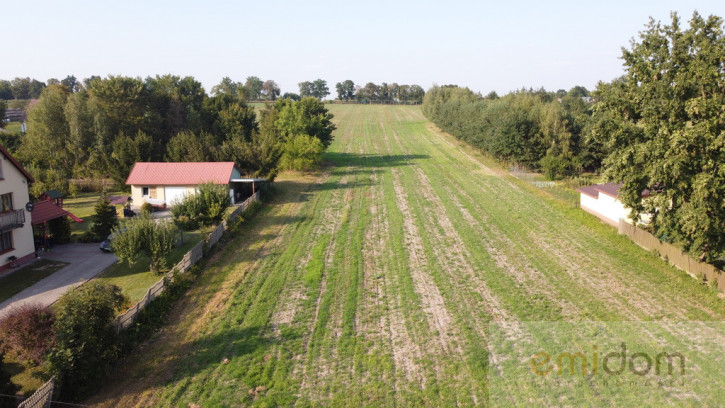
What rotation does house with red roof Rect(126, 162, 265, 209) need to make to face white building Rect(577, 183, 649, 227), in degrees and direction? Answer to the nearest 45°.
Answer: approximately 45° to its left

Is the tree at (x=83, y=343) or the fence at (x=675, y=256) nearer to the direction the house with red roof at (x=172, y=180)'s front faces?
the tree

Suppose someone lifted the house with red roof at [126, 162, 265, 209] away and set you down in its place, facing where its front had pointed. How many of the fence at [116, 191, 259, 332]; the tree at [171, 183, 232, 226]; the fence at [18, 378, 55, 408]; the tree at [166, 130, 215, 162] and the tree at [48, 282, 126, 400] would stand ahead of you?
4

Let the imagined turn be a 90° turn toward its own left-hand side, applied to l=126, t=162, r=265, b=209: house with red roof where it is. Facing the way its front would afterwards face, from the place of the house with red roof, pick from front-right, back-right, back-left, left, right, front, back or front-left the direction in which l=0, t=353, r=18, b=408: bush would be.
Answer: right

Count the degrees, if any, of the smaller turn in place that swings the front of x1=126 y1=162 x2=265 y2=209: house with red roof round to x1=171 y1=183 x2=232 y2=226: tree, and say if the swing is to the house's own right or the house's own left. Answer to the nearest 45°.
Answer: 0° — it already faces it

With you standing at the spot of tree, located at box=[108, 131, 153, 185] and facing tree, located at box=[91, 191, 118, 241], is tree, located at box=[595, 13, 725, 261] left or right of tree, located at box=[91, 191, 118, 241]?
left

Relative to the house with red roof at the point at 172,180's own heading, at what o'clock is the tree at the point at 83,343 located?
The tree is roughly at 12 o'clock from the house with red roof.

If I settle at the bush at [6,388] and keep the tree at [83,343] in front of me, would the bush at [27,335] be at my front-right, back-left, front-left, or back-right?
front-left

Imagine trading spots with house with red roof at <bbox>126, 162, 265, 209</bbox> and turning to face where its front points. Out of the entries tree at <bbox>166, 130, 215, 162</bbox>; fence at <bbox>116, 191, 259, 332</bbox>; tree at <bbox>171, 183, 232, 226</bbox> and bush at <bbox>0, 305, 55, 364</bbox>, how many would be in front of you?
3

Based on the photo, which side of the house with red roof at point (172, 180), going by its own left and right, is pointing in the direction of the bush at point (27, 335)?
front

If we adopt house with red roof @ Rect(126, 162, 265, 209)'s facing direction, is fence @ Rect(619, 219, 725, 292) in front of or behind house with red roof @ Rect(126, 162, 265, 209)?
in front

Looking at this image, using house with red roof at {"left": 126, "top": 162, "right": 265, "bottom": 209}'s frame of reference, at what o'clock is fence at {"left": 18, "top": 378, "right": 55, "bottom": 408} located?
The fence is roughly at 12 o'clock from the house with red roof.

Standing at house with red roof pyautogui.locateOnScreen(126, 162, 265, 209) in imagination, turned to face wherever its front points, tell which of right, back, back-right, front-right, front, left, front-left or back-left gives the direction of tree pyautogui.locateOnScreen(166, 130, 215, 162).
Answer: back

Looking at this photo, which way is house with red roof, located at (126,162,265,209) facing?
toward the camera

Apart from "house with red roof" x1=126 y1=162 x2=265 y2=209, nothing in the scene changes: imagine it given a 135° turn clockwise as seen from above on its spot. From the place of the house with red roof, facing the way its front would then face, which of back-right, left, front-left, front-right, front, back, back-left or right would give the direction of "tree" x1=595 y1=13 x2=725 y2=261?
back

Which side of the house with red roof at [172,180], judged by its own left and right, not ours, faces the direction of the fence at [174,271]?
front

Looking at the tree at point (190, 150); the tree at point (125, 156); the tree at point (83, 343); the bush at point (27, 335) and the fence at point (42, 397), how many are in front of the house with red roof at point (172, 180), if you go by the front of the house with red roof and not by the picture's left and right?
3

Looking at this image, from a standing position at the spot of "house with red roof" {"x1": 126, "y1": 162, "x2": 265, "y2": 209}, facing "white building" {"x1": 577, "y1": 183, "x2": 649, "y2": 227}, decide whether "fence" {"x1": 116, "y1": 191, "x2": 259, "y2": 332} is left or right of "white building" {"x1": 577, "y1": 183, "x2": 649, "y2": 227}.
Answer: right

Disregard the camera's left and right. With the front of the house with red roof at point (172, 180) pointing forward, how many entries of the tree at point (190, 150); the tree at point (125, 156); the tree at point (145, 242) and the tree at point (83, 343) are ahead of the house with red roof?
2
